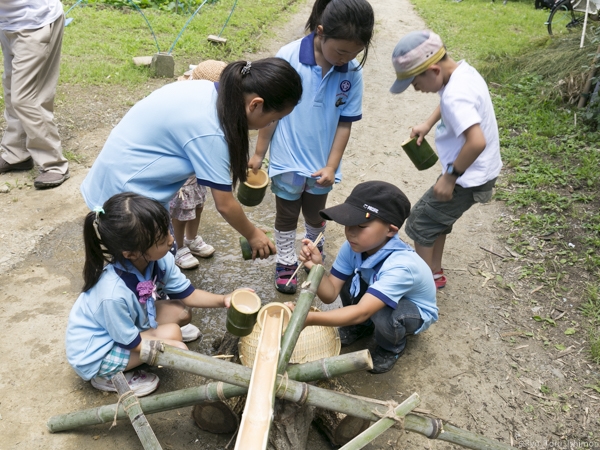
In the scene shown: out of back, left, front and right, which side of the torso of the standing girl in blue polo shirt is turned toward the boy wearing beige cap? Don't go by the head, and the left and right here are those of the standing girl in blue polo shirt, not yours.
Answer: left

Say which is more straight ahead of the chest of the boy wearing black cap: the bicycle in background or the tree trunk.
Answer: the tree trunk

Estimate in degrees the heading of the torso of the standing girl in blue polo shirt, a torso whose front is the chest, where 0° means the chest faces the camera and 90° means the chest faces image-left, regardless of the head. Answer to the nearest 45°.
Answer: approximately 0°

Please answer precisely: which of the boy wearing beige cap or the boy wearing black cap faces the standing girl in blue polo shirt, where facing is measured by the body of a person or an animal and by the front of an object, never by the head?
the boy wearing beige cap

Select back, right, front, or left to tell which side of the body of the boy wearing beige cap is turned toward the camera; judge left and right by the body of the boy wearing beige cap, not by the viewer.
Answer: left

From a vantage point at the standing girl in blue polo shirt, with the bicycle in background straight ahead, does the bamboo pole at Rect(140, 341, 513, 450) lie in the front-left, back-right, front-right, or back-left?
back-right

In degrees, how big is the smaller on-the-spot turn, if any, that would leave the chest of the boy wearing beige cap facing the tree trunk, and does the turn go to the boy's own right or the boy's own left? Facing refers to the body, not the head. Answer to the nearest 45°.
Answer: approximately 90° to the boy's own left

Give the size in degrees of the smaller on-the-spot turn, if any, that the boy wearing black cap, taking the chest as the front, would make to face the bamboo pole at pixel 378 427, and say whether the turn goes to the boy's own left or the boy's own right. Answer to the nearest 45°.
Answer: approximately 45° to the boy's own left

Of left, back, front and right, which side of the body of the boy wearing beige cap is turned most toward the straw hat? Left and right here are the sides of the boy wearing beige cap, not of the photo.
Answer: front

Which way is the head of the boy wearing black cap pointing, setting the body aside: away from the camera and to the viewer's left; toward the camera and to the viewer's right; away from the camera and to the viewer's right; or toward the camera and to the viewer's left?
toward the camera and to the viewer's left

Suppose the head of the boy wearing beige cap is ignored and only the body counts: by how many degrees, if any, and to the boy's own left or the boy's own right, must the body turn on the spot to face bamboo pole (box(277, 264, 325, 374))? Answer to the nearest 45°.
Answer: approximately 90° to the boy's own left

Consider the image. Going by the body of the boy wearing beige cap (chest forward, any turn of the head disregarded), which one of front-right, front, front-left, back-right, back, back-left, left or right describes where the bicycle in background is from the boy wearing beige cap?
right

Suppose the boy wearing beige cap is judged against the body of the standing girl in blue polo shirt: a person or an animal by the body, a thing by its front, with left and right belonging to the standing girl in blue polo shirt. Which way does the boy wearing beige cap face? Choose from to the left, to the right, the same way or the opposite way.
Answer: to the right

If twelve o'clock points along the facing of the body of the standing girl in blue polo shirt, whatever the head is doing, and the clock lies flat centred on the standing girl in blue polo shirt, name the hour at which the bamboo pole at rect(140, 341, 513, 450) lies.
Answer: The bamboo pole is roughly at 12 o'clock from the standing girl in blue polo shirt.

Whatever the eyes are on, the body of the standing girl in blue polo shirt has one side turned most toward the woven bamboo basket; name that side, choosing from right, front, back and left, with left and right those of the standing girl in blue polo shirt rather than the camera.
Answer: front

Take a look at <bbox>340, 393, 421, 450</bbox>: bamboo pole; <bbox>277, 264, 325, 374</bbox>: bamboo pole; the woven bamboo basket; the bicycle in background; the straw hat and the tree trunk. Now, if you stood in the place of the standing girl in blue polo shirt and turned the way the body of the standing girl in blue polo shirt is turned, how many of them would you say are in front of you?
4
